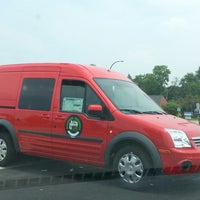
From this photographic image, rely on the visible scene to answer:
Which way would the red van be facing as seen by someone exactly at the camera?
facing the viewer and to the right of the viewer
